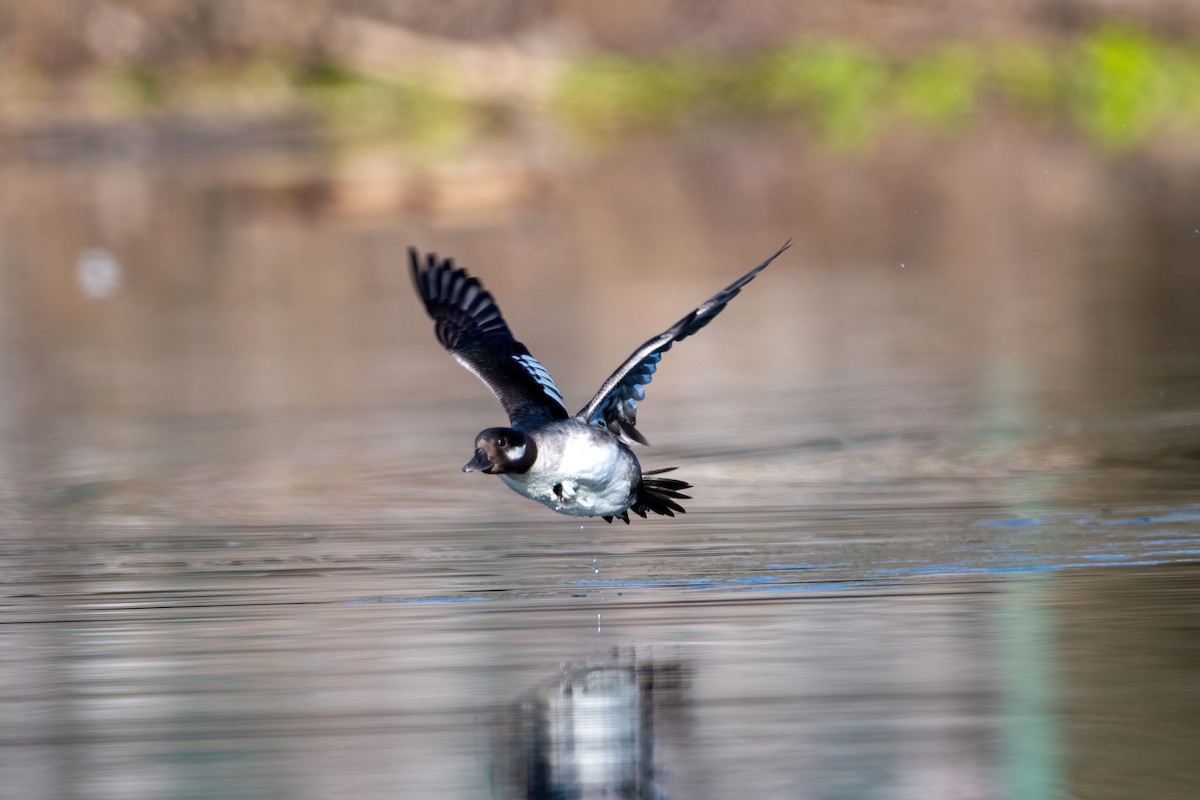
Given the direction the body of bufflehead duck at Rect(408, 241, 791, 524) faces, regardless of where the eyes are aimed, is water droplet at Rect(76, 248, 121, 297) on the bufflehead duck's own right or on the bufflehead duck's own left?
on the bufflehead duck's own right

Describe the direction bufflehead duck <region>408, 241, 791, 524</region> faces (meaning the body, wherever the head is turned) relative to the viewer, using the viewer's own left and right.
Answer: facing the viewer and to the left of the viewer
